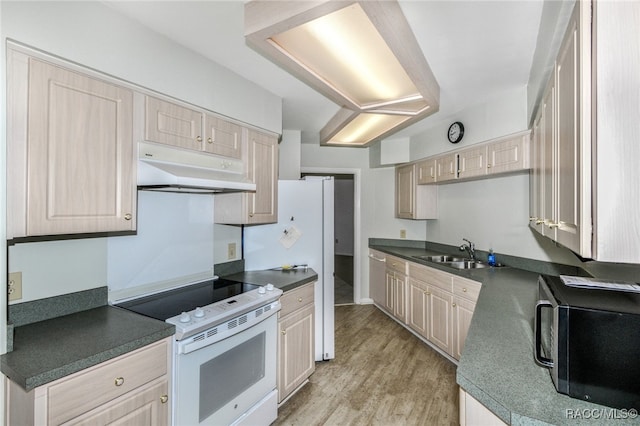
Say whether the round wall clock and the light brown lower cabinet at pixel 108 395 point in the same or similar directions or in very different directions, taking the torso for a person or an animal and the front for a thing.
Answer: very different directions

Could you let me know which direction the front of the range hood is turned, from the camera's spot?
facing the viewer and to the right of the viewer

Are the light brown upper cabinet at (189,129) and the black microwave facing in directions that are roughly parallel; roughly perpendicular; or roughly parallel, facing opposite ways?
roughly parallel, facing opposite ways

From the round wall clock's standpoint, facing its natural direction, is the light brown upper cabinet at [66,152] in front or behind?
in front

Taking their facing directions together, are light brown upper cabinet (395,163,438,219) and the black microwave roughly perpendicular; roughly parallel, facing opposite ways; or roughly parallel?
roughly perpendicular

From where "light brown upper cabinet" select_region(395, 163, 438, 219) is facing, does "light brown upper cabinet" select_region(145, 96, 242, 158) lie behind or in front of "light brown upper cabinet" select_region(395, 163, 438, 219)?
in front

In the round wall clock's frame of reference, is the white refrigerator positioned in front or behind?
in front

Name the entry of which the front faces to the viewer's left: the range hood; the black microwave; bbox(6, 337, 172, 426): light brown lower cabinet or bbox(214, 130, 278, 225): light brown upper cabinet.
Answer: the black microwave

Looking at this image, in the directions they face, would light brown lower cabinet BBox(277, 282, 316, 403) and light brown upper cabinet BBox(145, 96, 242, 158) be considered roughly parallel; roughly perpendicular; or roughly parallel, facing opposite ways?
roughly parallel

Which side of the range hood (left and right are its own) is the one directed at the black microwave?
front

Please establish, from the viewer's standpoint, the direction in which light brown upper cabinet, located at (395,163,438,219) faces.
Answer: facing the viewer and to the left of the viewer

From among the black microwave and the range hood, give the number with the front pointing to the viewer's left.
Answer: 1

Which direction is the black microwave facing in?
to the viewer's left

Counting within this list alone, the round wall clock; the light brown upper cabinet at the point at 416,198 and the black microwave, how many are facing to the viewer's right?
0

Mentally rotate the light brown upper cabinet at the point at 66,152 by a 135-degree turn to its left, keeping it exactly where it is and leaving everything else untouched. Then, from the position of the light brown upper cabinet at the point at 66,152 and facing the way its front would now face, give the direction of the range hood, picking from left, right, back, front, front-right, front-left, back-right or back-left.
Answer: right

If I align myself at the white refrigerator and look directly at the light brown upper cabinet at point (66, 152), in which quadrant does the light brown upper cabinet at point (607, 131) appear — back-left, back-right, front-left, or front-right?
front-left

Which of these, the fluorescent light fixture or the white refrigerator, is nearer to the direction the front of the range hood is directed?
the fluorescent light fixture

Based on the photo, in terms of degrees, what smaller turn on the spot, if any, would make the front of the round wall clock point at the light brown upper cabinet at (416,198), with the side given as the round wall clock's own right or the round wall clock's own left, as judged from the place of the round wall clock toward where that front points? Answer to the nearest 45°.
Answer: approximately 90° to the round wall clock's own right
